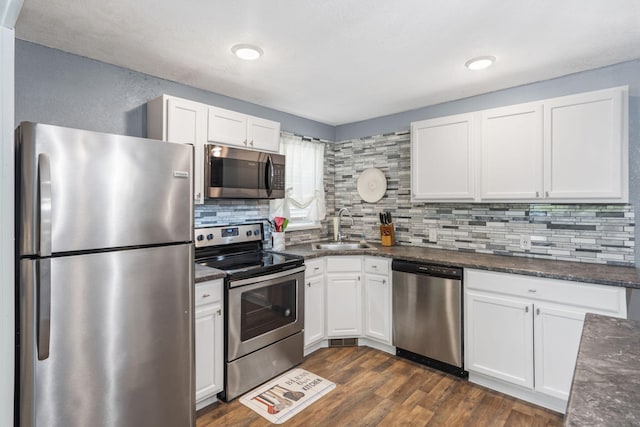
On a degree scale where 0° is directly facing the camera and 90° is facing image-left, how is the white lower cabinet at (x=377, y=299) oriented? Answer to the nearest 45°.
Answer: approximately 45°

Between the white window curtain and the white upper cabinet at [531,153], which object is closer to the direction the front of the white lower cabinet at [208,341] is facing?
the white upper cabinet

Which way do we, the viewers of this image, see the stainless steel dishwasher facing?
facing the viewer and to the left of the viewer

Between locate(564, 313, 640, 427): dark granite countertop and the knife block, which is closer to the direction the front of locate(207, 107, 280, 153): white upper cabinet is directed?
the dark granite countertop

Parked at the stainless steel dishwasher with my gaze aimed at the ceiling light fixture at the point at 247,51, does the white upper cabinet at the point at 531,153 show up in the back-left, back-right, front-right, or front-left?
back-left

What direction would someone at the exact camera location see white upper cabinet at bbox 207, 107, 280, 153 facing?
facing the viewer and to the right of the viewer

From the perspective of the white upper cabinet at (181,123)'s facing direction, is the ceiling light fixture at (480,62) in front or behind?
in front

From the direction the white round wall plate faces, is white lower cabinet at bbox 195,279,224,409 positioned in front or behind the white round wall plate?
in front

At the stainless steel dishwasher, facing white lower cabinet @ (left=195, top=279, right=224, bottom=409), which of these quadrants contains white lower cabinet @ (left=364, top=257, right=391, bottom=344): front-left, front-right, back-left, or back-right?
front-right

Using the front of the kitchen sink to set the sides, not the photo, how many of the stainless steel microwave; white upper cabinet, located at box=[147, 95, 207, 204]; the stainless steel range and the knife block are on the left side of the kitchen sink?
1

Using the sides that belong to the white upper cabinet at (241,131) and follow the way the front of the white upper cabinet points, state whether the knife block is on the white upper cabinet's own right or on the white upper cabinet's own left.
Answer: on the white upper cabinet's own left

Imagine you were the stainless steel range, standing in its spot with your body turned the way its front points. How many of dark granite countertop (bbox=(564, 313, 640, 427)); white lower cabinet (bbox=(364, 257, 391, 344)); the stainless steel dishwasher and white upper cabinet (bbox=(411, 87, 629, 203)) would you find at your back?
0

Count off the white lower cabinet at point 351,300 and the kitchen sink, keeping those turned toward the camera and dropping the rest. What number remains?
2

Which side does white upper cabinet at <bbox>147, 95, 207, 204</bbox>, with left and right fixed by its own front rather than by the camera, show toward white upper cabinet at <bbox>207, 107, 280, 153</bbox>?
left

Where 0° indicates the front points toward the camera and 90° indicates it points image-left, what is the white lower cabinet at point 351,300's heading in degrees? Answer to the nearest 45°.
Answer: approximately 0°

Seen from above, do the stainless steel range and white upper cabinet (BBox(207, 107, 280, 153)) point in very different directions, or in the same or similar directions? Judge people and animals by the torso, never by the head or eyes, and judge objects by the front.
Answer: same or similar directions

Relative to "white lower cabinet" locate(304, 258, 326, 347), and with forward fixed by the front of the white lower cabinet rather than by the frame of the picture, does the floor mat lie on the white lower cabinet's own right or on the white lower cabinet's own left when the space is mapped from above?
on the white lower cabinet's own right

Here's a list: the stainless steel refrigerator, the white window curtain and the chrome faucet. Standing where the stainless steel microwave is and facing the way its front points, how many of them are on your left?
2
